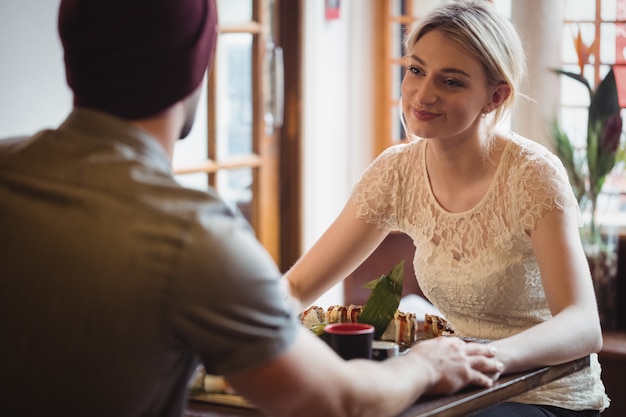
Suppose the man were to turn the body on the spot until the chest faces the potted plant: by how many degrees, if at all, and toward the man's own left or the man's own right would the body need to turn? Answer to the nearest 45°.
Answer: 0° — they already face it

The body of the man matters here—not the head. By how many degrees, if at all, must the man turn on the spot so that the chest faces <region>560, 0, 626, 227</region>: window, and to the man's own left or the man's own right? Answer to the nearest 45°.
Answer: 0° — they already face it

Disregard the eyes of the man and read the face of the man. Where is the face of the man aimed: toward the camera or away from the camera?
away from the camera

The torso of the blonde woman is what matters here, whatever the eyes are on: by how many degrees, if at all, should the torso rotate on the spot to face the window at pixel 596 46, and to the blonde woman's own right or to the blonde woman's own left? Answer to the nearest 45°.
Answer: approximately 135° to the blonde woman's own right

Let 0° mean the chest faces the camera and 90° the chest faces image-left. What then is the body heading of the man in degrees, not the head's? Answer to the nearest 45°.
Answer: approximately 225°

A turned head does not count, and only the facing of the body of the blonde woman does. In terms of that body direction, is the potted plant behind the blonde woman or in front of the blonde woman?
behind

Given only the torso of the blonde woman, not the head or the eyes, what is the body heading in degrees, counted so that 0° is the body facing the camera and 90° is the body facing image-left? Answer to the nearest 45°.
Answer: approximately 45°

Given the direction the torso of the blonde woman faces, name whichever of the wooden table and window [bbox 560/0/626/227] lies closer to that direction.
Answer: the wooden table

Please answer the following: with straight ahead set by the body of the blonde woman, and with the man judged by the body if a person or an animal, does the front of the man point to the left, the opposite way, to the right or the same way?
the opposite way
